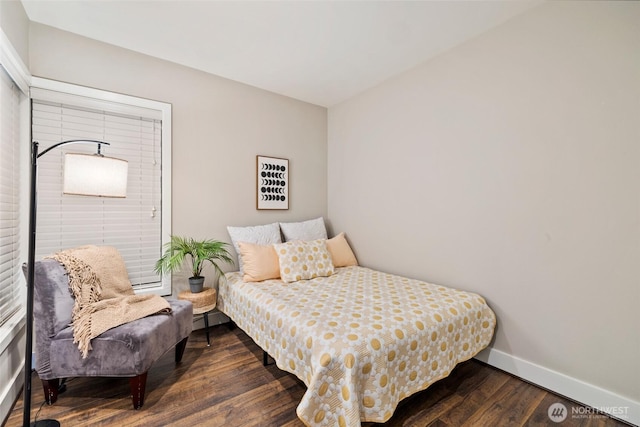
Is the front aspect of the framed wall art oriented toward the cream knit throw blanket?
no

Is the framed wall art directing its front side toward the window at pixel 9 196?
no

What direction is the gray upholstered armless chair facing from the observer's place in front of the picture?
facing the viewer and to the right of the viewer

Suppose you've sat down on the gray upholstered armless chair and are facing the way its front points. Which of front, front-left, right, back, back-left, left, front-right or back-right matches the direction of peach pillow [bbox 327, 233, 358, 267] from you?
front-left

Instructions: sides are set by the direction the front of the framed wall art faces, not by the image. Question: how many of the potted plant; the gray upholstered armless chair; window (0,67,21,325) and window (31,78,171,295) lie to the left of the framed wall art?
0

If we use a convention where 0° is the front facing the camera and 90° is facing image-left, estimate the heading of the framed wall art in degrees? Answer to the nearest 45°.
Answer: approximately 315°

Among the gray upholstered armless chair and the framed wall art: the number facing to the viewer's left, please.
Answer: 0

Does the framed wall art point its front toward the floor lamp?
no

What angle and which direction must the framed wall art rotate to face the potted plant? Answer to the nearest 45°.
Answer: approximately 90° to its right

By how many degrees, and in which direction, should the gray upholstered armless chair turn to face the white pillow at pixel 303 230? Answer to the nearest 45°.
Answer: approximately 45° to its left
